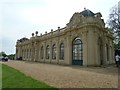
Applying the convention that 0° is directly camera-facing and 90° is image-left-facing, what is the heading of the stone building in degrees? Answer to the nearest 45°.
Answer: approximately 45°
